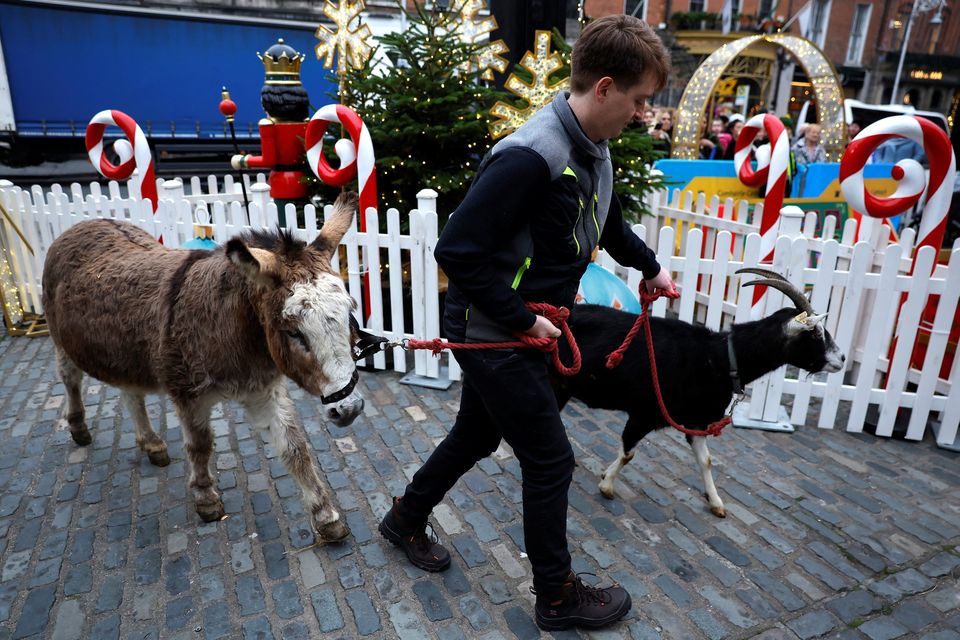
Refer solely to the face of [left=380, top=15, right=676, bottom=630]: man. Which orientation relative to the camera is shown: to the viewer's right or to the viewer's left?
to the viewer's right

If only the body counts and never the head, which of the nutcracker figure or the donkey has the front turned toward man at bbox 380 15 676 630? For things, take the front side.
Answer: the donkey

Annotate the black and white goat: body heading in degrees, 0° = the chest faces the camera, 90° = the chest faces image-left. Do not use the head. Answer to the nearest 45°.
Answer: approximately 270°

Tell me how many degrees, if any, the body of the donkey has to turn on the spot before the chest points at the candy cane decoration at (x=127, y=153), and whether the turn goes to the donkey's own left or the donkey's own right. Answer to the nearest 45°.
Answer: approximately 135° to the donkey's own left

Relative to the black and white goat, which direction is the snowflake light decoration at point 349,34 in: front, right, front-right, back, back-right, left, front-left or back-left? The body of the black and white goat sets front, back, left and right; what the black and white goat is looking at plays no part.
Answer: back-left

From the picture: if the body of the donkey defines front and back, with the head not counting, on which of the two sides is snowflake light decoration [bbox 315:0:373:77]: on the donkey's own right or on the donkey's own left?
on the donkey's own left
